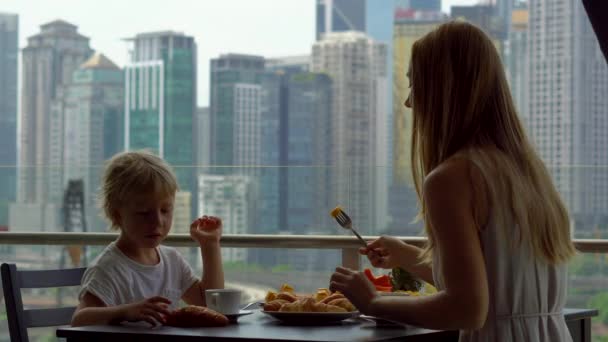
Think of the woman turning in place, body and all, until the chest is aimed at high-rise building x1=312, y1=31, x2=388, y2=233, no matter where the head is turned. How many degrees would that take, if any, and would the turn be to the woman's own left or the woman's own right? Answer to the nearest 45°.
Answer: approximately 45° to the woman's own right

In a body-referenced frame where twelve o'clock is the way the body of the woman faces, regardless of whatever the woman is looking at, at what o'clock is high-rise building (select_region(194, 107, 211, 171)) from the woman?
The high-rise building is roughly at 1 o'clock from the woman.

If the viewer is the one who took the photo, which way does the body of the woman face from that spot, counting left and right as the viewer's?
facing away from the viewer and to the left of the viewer

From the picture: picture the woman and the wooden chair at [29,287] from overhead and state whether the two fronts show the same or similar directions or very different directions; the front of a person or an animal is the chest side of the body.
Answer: very different directions

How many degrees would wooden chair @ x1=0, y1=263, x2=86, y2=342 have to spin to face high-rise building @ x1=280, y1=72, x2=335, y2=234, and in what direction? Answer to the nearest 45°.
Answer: approximately 135° to its left

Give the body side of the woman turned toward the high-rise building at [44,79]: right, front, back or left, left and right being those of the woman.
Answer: front

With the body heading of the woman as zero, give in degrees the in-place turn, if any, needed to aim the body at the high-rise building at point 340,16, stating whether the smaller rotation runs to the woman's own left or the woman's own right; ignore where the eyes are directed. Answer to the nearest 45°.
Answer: approximately 45° to the woman's own right

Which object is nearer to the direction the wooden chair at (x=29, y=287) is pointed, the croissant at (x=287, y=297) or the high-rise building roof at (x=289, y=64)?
the croissant

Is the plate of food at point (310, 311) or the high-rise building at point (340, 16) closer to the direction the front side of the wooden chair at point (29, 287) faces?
the plate of food

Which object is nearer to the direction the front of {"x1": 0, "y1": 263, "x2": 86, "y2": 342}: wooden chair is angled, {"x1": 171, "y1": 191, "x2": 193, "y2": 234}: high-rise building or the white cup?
the white cup

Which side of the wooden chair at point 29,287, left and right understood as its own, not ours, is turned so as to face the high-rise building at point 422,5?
left

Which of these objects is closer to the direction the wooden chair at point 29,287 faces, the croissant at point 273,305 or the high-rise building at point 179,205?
the croissant

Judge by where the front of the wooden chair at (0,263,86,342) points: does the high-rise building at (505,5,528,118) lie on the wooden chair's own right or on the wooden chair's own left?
on the wooden chair's own left

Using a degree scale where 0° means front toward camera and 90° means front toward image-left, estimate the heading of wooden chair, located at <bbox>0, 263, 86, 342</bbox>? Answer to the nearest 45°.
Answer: approximately 315°

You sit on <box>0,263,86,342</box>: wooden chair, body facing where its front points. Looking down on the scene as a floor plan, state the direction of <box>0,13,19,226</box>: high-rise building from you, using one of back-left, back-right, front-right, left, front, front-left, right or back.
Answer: back-left

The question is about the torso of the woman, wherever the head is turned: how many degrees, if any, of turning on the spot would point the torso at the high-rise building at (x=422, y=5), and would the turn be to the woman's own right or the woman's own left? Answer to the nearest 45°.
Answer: approximately 45° to the woman's own right

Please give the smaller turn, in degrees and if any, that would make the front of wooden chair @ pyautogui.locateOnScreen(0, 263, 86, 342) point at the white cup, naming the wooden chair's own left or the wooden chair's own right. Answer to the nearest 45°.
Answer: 0° — it already faces it
